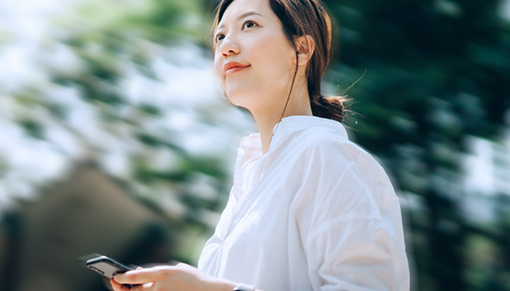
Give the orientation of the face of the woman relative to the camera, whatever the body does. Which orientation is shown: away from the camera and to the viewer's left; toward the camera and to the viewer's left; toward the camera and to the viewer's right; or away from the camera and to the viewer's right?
toward the camera and to the viewer's left
